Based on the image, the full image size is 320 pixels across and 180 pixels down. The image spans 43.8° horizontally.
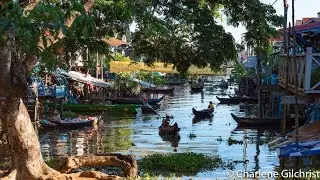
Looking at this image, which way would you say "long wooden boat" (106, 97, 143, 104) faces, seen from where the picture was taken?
facing to the left of the viewer

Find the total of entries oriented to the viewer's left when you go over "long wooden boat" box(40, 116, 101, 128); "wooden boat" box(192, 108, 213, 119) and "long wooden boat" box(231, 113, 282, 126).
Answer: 2

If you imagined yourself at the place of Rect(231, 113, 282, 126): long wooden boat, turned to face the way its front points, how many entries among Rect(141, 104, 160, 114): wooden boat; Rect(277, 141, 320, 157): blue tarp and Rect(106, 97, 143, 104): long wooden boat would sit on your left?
1

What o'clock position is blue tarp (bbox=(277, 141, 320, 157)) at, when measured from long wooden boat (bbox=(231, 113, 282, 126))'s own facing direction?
The blue tarp is roughly at 9 o'clock from the long wooden boat.

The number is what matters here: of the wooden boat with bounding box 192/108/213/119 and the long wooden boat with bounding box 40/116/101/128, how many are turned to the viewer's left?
1

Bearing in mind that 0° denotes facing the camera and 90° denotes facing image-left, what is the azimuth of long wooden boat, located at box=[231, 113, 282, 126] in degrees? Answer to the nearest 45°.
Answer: approximately 90°

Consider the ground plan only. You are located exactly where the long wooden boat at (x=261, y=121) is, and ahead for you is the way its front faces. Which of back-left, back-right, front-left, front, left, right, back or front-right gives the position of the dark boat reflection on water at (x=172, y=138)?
front-left

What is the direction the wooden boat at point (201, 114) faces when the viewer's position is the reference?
facing to the left of the viewer

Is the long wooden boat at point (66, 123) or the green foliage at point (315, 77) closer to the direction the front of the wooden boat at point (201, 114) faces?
the long wooden boat

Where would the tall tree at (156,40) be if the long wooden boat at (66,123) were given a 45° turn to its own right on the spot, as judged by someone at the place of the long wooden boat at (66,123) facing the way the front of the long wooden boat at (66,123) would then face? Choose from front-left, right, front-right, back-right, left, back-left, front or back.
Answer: front-right
